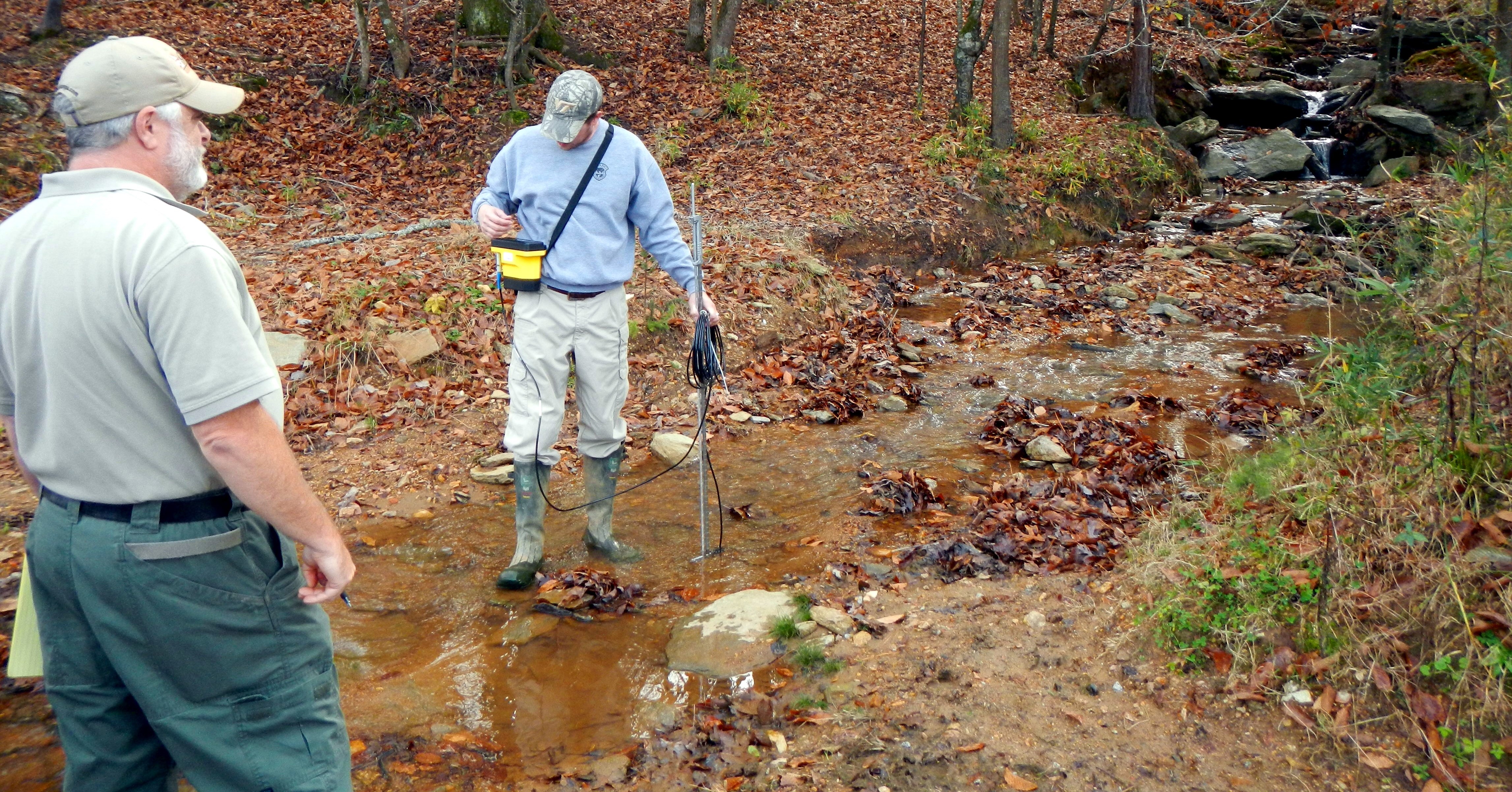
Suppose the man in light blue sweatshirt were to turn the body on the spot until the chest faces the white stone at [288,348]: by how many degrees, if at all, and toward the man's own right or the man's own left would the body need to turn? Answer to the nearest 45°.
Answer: approximately 135° to the man's own right

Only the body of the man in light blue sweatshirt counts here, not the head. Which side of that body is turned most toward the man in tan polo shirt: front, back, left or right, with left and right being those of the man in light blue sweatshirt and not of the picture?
front

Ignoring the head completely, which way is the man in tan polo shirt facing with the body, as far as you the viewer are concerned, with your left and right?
facing away from the viewer and to the right of the viewer

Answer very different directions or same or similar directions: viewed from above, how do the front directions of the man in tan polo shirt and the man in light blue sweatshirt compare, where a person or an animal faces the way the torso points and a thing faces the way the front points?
very different directions

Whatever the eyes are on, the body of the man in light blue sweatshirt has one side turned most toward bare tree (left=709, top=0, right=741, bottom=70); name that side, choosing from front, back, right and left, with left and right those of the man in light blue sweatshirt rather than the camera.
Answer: back

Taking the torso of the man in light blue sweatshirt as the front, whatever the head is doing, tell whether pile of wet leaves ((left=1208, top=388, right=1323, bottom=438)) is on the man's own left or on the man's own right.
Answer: on the man's own left

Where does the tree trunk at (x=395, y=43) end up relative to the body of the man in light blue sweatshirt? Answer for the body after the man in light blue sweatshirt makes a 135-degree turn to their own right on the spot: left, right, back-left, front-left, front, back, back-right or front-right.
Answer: front-right

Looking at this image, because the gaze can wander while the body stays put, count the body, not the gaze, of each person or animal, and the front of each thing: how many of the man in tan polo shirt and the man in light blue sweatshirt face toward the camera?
1

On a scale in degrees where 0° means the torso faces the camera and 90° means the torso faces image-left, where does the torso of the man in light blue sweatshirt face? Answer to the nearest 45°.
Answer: approximately 0°
